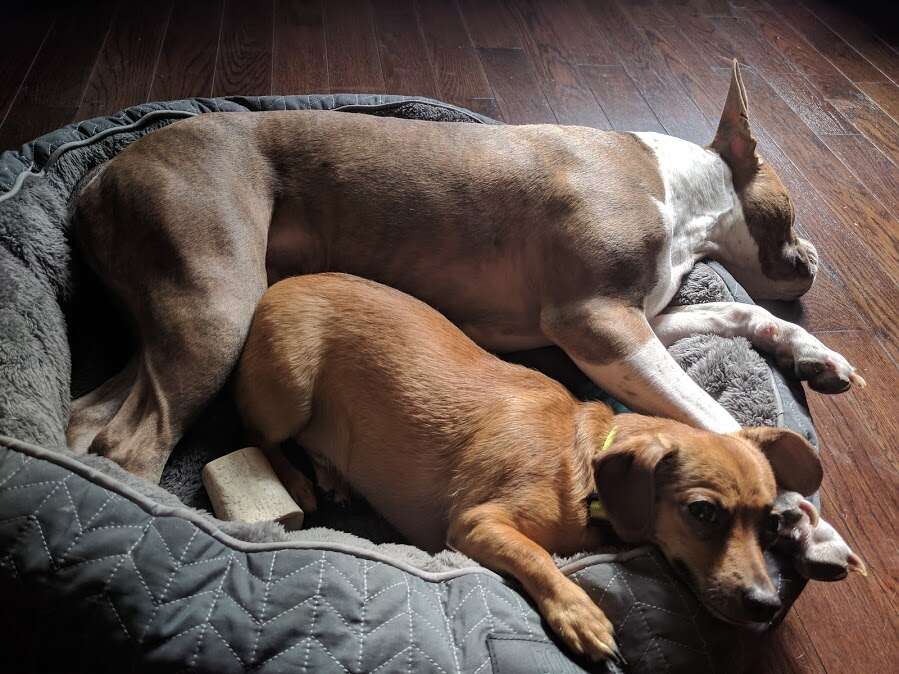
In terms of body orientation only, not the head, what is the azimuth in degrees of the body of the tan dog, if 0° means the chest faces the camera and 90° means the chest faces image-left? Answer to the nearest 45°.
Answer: approximately 315°
